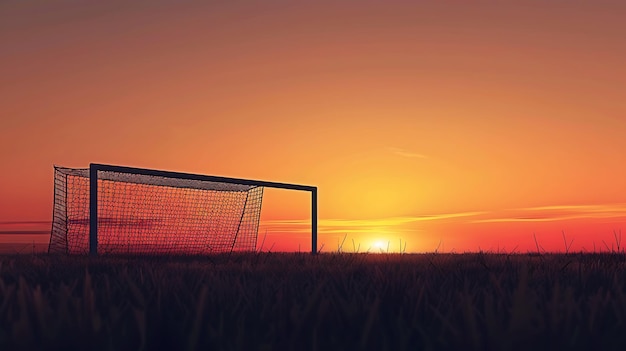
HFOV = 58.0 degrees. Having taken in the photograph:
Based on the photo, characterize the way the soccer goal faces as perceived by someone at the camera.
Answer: facing the viewer and to the right of the viewer
